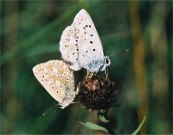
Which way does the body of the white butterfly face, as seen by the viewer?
to the viewer's right
